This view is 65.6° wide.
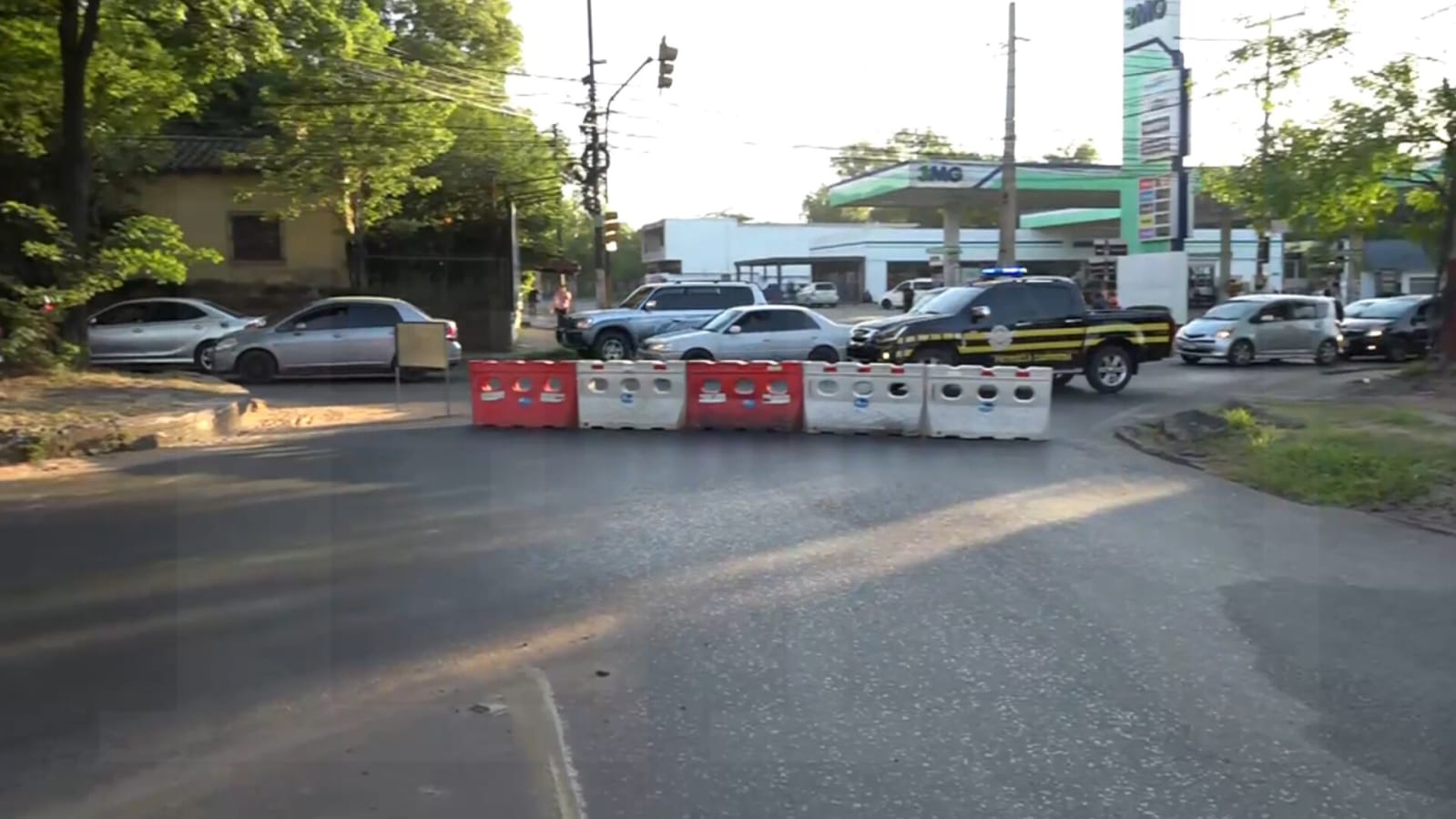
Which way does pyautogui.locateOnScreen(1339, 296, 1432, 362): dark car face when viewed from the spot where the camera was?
facing the viewer and to the left of the viewer

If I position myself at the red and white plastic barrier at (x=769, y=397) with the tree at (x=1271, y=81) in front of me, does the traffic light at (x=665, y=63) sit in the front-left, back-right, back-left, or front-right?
front-left

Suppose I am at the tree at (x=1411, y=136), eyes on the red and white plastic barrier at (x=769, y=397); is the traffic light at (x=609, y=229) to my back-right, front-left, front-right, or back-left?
front-right

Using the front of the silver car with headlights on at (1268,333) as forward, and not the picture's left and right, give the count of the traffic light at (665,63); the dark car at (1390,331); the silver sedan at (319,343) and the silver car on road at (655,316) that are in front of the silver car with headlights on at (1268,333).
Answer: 3

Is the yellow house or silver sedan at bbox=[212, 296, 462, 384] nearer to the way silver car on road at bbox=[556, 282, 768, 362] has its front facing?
the silver sedan

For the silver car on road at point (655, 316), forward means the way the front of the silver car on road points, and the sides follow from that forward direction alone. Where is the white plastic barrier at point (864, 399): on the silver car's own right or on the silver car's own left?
on the silver car's own left

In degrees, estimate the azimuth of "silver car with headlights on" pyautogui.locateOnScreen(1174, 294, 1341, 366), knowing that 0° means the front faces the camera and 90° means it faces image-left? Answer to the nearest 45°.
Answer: approximately 45°

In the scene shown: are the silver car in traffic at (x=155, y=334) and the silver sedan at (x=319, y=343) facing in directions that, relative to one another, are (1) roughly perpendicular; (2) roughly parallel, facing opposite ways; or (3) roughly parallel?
roughly parallel
